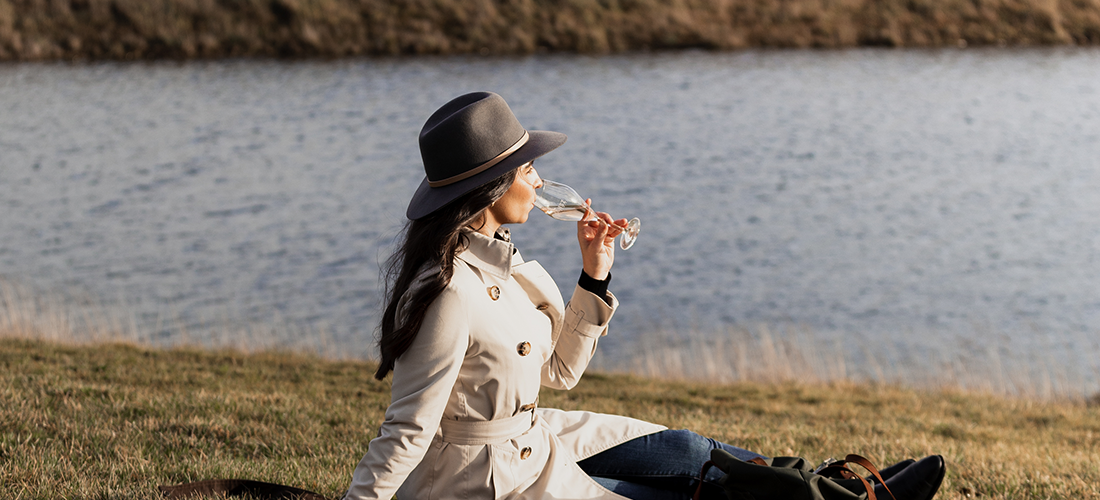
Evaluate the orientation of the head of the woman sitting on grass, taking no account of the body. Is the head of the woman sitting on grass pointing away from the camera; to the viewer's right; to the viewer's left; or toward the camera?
to the viewer's right

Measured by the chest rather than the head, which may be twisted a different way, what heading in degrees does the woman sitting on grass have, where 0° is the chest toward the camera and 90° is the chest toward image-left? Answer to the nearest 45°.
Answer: approximately 270°

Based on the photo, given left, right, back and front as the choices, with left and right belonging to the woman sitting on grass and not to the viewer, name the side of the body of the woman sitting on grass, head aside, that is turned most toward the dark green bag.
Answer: front
